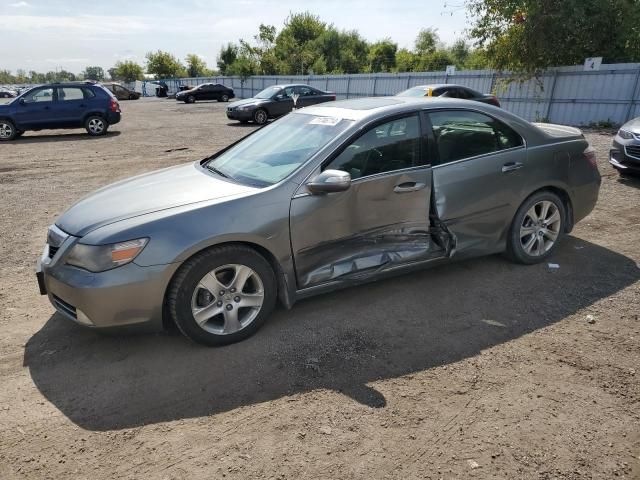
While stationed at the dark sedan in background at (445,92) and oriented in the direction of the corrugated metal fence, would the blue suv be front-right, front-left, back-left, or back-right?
back-left

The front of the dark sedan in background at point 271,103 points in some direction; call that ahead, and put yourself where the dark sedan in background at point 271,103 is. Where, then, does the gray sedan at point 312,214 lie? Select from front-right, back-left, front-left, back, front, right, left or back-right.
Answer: front-left

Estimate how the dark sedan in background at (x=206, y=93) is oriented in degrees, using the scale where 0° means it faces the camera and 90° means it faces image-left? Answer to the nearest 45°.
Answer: approximately 90°

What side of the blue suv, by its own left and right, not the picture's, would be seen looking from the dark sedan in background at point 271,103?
back

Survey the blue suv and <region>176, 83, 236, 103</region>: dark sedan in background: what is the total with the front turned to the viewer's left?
2

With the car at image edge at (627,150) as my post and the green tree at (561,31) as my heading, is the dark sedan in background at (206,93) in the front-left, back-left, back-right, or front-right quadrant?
front-left

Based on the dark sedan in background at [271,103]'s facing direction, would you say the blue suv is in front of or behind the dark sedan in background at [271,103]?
in front

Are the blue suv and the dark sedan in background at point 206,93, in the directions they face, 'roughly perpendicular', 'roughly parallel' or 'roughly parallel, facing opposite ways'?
roughly parallel

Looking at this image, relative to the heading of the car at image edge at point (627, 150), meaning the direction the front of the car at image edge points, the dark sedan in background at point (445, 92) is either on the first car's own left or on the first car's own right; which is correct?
on the first car's own right

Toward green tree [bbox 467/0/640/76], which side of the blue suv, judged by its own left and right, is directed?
back

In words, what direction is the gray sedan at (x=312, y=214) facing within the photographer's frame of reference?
facing the viewer and to the left of the viewer

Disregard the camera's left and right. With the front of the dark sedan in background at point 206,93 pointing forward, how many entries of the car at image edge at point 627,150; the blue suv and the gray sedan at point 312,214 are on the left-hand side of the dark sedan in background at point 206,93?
3

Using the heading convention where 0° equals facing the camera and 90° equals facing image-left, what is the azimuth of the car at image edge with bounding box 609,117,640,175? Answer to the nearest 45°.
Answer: approximately 45°

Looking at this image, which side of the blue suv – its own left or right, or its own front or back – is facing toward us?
left

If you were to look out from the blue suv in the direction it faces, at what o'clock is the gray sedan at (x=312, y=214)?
The gray sedan is roughly at 9 o'clock from the blue suv.
